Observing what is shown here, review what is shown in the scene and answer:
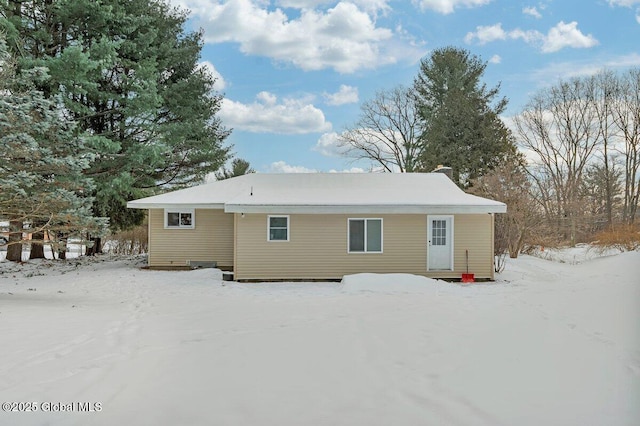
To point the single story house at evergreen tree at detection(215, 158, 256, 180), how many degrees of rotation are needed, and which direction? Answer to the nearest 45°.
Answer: approximately 180°

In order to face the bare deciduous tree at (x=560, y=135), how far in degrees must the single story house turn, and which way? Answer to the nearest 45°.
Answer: approximately 135° to its left

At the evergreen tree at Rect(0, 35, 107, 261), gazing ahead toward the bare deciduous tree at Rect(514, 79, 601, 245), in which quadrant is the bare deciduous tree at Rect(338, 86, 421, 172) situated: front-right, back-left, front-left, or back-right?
front-left

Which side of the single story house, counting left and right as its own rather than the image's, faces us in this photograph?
back
